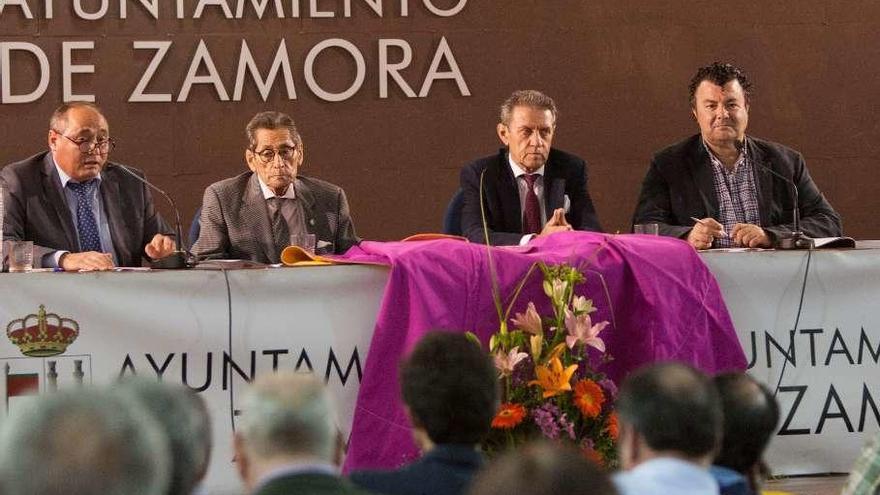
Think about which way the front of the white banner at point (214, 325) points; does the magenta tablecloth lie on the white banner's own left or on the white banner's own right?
on the white banner's own left

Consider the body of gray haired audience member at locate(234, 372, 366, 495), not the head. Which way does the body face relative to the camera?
away from the camera

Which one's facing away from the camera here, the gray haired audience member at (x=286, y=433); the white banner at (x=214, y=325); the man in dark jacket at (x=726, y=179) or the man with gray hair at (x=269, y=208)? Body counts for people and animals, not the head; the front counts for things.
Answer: the gray haired audience member

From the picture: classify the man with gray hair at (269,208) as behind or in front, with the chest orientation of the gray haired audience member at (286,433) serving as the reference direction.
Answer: in front

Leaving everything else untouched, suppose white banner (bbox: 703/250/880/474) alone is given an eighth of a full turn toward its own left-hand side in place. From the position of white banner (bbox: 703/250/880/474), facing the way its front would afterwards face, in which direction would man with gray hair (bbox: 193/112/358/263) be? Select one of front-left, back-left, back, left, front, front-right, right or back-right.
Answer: back-right

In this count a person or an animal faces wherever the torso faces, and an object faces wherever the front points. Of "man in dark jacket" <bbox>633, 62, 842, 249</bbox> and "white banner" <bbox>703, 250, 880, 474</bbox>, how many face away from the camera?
0

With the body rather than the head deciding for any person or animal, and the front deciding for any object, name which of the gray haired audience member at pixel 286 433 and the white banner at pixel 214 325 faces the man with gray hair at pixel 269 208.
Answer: the gray haired audience member

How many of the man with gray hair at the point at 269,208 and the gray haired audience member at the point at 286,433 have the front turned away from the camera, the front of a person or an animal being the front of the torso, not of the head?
1

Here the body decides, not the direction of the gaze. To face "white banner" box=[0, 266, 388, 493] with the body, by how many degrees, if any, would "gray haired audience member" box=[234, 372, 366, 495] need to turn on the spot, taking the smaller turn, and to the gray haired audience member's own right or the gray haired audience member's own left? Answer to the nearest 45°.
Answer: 0° — they already face it

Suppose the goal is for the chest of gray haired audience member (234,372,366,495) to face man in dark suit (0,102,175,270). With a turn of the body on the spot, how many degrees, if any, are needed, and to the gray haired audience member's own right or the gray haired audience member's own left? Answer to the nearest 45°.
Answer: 0° — they already face them

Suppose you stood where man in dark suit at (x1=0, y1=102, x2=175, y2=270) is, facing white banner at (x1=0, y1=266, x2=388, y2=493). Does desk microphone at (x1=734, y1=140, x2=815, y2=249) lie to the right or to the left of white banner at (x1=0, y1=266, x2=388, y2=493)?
left

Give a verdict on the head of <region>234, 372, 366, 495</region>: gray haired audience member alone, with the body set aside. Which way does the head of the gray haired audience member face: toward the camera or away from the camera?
away from the camera
